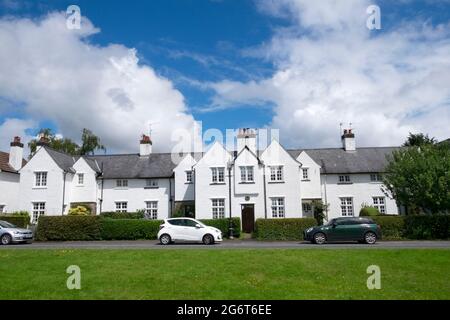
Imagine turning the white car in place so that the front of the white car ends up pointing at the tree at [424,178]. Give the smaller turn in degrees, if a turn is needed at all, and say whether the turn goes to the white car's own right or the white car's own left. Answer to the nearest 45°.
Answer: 0° — it already faces it

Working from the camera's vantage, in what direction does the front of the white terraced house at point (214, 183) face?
facing the viewer

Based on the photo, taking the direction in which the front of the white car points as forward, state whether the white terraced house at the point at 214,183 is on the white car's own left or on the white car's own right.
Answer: on the white car's own left

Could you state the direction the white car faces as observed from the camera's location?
facing to the right of the viewer
